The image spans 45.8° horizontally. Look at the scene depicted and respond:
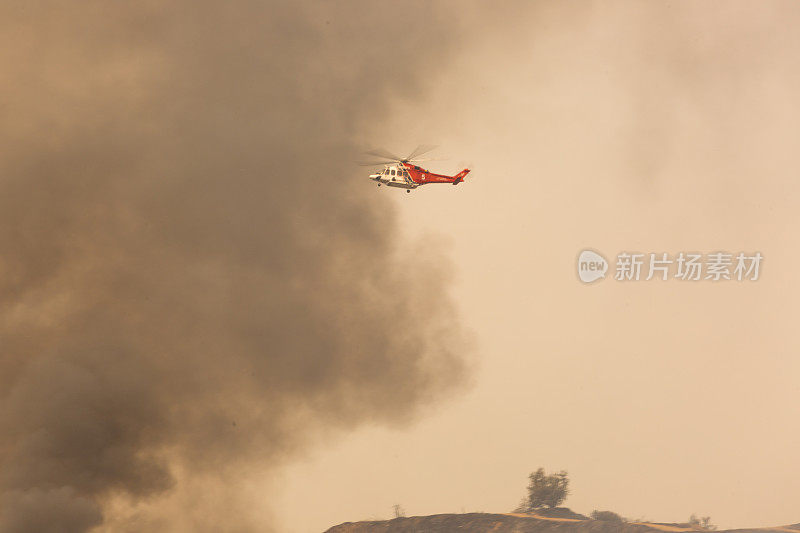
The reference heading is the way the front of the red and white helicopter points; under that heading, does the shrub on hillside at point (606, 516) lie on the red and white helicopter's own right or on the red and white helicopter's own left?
on the red and white helicopter's own right

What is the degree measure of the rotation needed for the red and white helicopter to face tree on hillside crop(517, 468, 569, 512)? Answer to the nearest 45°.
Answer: approximately 135° to its right

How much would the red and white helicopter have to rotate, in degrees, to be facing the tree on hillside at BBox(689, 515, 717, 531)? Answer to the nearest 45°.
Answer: approximately 135° to its right

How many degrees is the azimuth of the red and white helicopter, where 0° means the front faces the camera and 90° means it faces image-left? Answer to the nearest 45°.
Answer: approximately 90°
